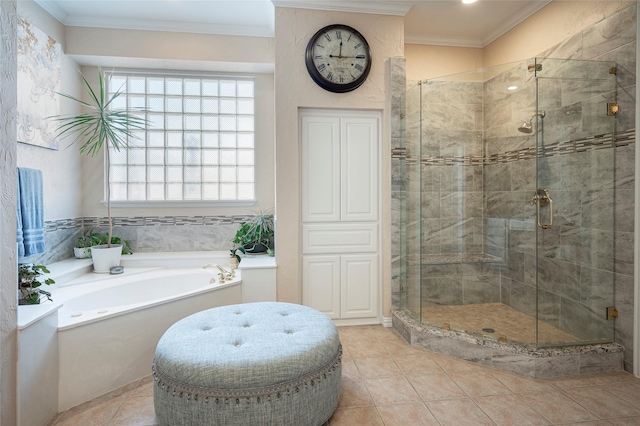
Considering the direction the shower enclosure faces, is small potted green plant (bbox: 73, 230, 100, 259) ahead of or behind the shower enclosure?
ahead

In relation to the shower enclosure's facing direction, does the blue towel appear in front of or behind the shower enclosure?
in front

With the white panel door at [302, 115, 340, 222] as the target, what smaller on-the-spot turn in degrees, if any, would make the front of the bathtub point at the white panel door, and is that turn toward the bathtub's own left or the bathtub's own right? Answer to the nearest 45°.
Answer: approximately 45° to the bathtub's own left

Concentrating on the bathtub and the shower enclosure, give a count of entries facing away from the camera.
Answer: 0

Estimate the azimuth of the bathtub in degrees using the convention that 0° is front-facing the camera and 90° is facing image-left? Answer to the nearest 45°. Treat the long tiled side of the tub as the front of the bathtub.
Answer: approximately 315°

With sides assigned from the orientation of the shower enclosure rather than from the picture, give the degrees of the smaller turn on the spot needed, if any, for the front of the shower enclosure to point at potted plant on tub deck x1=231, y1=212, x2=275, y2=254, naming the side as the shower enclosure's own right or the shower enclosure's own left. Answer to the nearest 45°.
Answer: approximately 45° to the shower enclosure's own right

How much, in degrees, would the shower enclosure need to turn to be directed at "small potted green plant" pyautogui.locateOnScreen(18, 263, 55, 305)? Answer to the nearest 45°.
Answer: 0° — it already faces it

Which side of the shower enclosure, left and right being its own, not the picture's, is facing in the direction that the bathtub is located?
front

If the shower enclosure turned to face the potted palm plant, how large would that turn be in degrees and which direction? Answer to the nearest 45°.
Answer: approximately 45° to its right

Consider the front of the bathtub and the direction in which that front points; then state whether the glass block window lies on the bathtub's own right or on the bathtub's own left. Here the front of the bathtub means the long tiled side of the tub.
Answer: on the bathtub's own left
